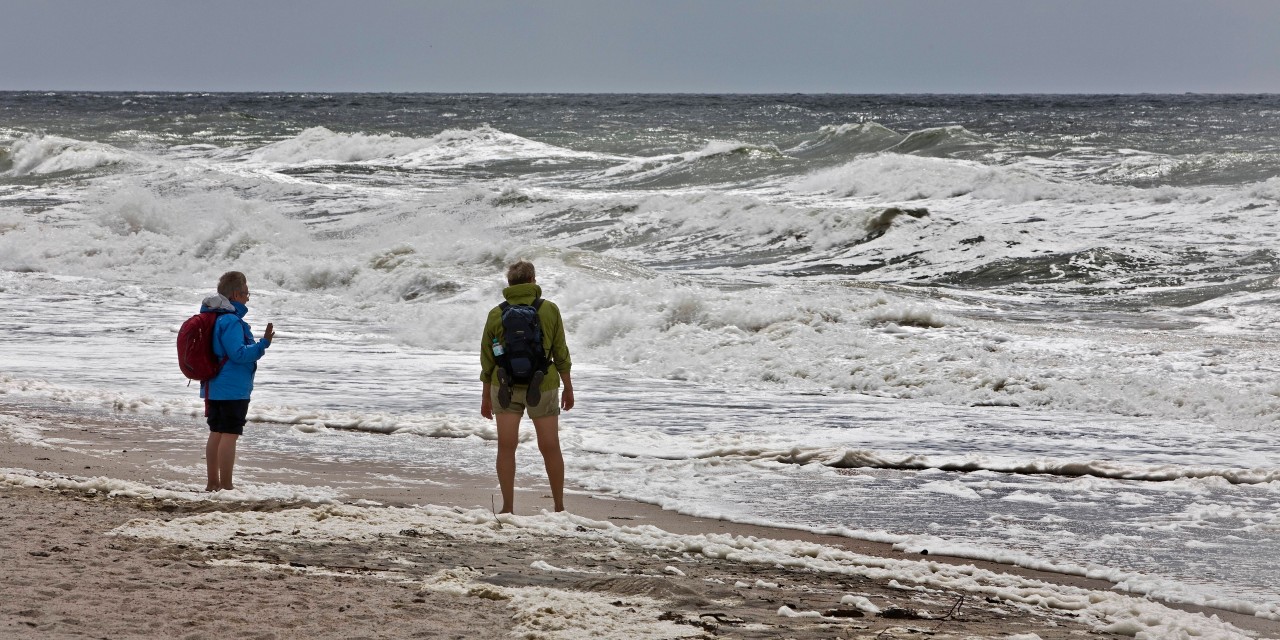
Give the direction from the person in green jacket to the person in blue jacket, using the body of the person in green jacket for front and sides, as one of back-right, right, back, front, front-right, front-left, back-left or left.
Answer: left

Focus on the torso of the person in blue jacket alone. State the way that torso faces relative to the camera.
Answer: to the viewer's right

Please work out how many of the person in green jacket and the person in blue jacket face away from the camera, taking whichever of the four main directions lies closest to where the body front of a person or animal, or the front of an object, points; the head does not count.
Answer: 1

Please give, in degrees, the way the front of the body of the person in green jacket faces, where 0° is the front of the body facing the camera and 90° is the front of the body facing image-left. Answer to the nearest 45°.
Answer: approximately 180°

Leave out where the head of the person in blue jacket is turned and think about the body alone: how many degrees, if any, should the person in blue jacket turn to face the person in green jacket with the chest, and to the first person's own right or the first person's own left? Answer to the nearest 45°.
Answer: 0° — they already face them

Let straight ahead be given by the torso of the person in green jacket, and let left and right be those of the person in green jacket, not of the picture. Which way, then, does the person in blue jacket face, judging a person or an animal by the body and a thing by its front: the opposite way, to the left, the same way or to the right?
to the right

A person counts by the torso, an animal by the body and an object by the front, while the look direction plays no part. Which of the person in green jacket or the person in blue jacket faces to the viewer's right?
the person in blue jacket

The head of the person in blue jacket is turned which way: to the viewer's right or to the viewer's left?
to the viewer's right

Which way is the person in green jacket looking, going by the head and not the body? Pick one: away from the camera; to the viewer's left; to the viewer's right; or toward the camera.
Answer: away from the camera
